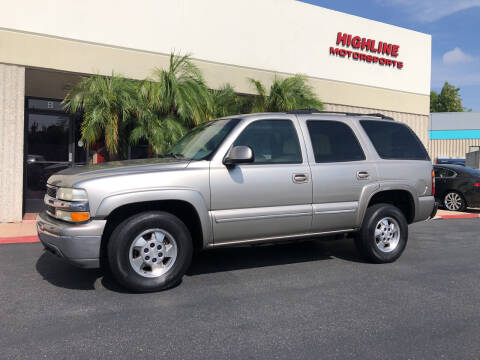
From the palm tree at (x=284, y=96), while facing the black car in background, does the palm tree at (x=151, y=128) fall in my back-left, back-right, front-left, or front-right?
back-right

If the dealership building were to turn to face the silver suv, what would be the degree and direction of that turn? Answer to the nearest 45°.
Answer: approximately 45° to its right

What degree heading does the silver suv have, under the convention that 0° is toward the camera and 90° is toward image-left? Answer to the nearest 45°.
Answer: approximately 45°

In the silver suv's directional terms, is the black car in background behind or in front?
behind

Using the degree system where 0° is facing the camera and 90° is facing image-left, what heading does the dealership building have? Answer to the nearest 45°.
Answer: approximately 315°

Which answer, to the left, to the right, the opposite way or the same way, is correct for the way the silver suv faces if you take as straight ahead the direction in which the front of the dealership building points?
to the right
